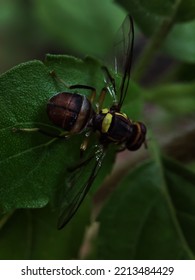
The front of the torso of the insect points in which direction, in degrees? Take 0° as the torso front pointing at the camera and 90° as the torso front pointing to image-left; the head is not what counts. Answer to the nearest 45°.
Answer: approximately 270°

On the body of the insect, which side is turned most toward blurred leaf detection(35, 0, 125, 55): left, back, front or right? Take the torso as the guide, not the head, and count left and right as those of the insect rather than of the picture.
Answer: left
